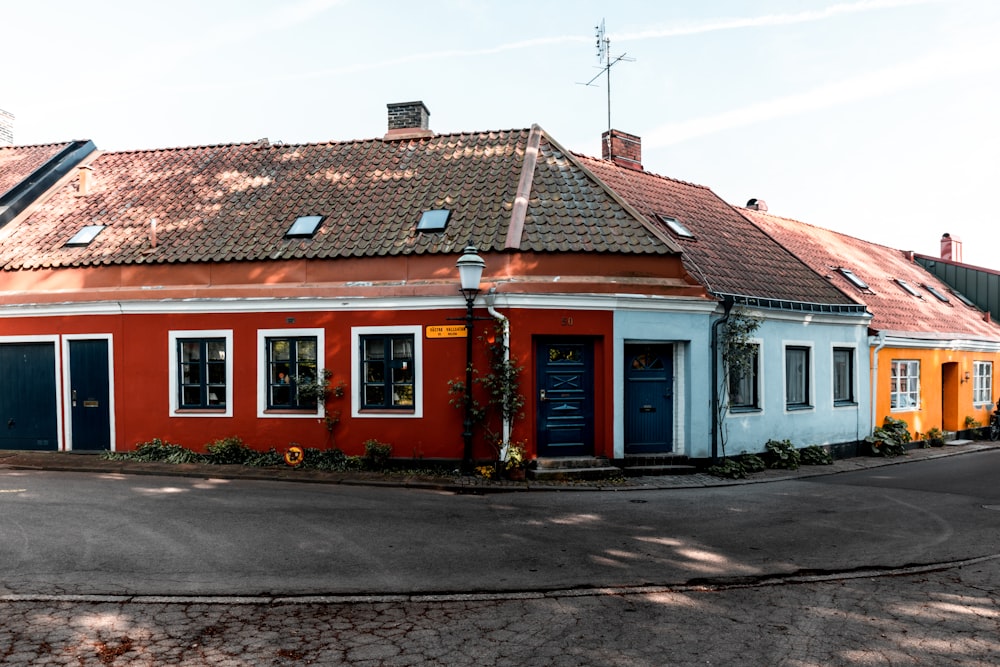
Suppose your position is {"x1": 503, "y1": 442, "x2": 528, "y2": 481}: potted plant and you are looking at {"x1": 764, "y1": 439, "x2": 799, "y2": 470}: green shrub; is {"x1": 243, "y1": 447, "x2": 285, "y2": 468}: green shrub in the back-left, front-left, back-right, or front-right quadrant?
back-left

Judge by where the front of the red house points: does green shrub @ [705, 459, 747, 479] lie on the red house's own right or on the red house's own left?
on the red house's own left

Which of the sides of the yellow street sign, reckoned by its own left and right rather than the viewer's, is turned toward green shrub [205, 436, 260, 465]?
right

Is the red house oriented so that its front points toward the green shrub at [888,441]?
no

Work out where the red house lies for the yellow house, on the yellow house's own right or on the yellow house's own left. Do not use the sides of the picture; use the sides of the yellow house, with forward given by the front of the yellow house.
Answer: on the yellow house's own right

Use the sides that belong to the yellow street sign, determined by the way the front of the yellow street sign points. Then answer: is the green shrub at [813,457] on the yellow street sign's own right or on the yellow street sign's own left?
on the yellow street sign's own left

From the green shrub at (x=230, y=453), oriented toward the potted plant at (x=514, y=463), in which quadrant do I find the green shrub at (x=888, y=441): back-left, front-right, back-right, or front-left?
front-left

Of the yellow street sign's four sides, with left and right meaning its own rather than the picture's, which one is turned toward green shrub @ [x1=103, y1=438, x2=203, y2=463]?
right

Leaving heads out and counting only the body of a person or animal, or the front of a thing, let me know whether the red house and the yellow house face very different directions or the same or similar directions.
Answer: same or similar directions

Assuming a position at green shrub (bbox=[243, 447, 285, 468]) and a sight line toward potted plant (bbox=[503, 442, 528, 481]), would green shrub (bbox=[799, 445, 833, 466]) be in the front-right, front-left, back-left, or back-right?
front-left

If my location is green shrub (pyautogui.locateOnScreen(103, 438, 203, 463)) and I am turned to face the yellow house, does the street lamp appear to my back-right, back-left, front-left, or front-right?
front-right

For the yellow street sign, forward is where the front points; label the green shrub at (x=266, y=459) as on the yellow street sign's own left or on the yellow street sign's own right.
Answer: on the yellow street sign's own right

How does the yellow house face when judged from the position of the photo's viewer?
facing the viewer and to the right of the viewer

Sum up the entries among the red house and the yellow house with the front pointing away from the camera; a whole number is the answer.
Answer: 0

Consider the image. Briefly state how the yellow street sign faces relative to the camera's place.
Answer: facing the viewer
